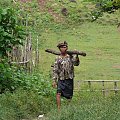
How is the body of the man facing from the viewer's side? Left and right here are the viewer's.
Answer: facing the viewer
